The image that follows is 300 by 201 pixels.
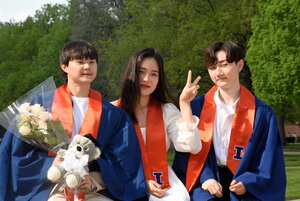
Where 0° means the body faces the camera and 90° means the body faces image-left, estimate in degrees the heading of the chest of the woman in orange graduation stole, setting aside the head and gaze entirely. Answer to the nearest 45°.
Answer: approximately 0°

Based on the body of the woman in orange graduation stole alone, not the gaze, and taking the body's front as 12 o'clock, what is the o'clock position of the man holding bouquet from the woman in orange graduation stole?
The man holding bouquet is roughly at 2 o'clock from the woman in orange graduation stole.

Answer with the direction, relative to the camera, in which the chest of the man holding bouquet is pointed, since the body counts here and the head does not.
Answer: toward the camera

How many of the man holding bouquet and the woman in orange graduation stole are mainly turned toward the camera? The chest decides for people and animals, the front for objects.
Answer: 2
